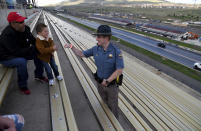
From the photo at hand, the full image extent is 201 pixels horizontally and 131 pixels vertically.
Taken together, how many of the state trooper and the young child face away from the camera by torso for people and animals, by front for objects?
0

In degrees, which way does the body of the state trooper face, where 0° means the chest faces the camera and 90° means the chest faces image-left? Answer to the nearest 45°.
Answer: approximately 45°

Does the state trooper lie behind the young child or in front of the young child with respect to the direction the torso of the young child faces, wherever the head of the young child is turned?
in front

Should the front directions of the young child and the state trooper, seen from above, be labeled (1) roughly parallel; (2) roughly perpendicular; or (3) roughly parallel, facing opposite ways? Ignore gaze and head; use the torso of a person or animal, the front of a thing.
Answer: roughly perpendicular

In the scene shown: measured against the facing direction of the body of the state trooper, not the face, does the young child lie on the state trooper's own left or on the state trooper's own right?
on the state trooper's own right

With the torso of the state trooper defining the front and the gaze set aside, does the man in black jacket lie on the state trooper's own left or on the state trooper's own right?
on the state trooper's own right

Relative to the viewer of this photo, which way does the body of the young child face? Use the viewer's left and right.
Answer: facing the viewer and to the right of the viewer
